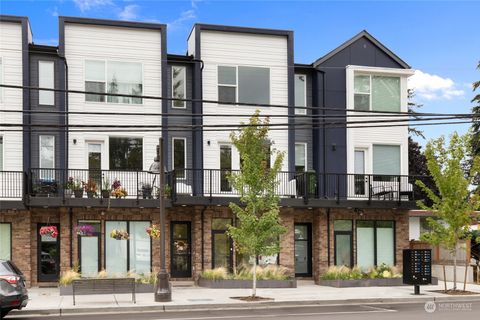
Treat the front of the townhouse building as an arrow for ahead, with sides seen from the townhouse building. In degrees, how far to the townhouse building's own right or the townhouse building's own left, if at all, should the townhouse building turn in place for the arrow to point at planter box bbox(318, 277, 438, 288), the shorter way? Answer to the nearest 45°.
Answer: approximately 90° to the townhouse building's own left

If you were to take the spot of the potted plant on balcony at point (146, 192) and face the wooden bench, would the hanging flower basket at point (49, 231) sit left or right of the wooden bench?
right

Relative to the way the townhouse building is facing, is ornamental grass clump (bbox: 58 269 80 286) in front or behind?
in front

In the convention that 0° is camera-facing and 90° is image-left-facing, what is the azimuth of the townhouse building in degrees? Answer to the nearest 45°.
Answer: approximately 0°
